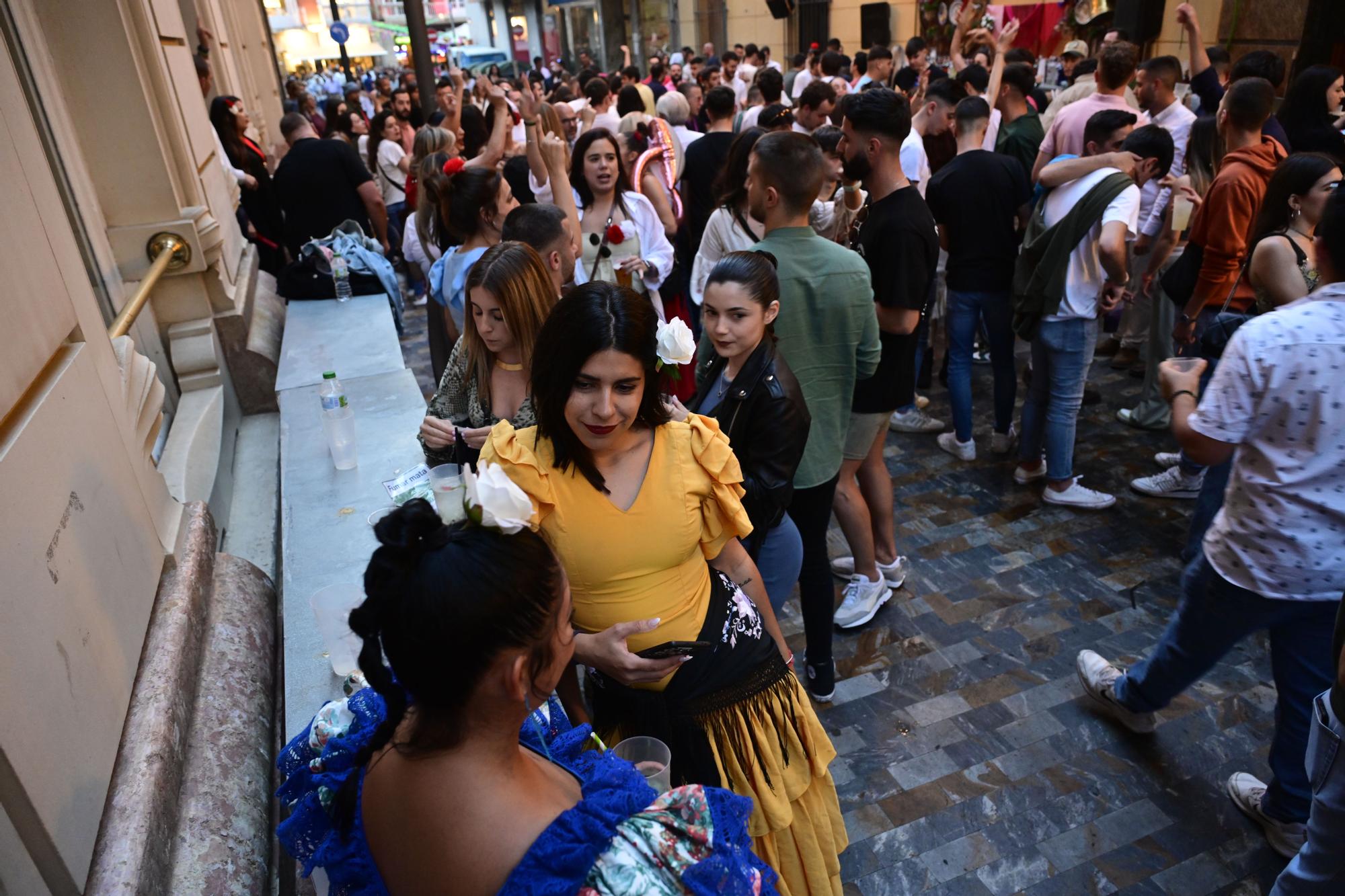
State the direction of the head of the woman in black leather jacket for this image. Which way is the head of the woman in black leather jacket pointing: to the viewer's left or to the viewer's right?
to the viewer's left

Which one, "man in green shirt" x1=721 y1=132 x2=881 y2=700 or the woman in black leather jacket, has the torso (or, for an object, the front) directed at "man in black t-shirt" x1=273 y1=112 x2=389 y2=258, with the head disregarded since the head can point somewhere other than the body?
the man in green shirt

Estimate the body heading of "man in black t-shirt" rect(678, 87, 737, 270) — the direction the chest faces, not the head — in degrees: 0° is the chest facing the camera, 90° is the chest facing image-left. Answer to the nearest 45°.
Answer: approximately 180°

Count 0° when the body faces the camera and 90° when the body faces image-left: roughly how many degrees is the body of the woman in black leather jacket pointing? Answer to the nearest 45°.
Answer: approximately 45°

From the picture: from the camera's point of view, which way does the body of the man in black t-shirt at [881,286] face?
to the viewer's left

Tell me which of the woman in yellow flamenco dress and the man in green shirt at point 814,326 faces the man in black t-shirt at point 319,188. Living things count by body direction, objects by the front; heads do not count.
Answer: the man in green shirt

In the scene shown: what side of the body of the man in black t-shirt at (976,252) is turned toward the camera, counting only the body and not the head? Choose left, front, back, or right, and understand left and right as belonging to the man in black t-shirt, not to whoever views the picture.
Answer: back

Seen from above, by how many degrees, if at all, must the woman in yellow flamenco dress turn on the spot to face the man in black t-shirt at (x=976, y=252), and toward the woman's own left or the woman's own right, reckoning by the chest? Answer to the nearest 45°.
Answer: approximately 135° to the woman's own left

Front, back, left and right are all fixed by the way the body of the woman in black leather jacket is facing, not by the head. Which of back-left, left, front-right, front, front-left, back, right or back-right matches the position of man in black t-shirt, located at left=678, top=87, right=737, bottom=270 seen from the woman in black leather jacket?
back-right
